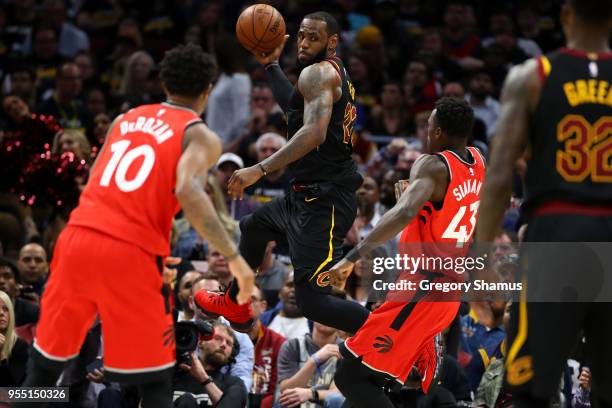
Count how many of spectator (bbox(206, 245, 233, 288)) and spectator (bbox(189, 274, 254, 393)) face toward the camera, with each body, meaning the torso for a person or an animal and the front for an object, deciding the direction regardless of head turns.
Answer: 2

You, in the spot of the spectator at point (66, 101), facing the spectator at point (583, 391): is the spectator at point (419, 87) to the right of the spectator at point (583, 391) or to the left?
left

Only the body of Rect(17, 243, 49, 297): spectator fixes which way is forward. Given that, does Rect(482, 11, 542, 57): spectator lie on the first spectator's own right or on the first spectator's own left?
on the first spectator's own left

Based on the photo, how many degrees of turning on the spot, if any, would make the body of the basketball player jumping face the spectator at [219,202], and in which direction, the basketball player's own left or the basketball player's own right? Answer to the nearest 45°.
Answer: approximately 90° to the basketball player's own right

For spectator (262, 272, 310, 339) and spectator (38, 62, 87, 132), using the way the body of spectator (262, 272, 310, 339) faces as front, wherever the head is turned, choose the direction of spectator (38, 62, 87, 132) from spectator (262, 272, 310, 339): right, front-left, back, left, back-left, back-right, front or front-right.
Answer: back-right

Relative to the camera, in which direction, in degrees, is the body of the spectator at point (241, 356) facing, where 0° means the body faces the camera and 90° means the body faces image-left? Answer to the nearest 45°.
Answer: approximately 0°

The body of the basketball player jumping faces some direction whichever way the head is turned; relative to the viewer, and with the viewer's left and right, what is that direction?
facing to the left of the viewer

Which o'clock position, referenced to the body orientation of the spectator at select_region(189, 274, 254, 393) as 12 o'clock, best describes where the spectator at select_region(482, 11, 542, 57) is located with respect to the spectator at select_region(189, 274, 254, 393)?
the spectator at select_region(482, 11, 542, 57) is roughly at 7 o'clock from the spectator at select_region(189, 274, 254, 393).

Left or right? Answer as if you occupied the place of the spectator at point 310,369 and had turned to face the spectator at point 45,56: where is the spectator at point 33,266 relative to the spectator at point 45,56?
left

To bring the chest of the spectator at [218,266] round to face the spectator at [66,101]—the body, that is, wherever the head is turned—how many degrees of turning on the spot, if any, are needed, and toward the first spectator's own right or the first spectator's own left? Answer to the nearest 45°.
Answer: approximately 135° to the first spectator's own right

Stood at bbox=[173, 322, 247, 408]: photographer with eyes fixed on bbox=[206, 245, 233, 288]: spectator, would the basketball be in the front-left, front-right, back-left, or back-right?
back-right
